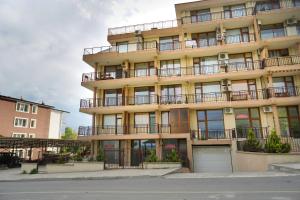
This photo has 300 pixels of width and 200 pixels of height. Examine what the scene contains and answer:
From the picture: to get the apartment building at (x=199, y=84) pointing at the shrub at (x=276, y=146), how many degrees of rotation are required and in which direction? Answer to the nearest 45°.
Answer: approximately 45° to its left

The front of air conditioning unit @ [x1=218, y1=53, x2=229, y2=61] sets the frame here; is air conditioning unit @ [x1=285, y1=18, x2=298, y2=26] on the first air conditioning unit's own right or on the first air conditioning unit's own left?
on the first air conditioning unit's own left

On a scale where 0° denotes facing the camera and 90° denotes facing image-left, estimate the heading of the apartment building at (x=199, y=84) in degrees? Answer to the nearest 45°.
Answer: approximately 0°
